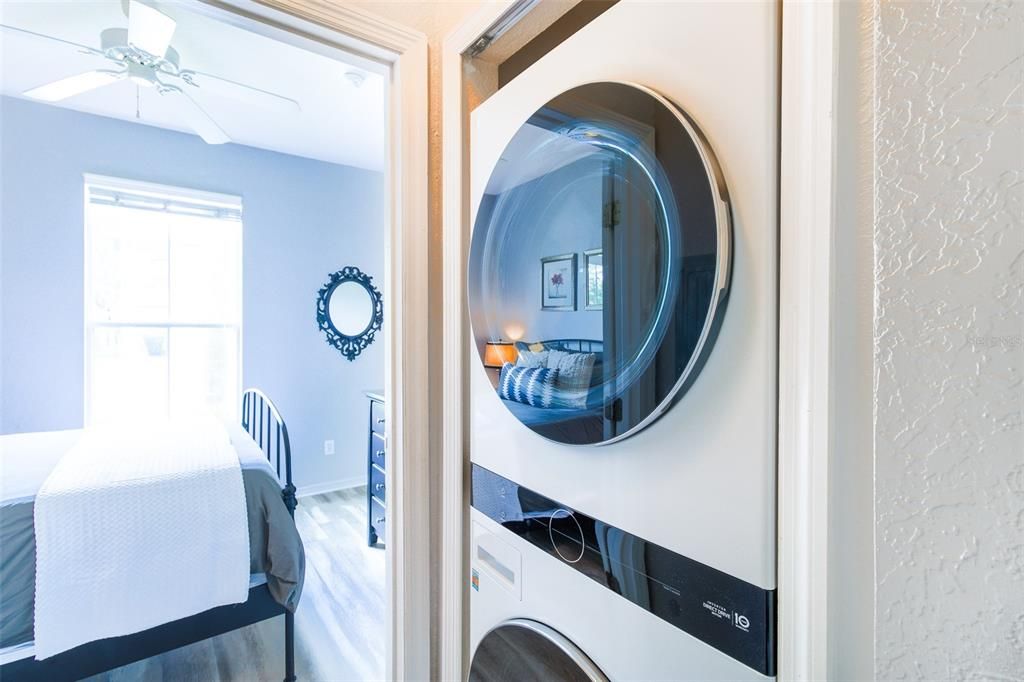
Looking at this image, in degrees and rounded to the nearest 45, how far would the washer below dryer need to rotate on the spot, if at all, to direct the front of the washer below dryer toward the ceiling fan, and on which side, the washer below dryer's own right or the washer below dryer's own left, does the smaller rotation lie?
approximately 90° to the washer below dryer's own right

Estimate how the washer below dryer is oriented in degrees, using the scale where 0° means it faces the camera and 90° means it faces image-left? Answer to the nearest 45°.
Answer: approximately 45°

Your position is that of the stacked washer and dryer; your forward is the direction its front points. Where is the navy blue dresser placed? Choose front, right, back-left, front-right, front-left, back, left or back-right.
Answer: right

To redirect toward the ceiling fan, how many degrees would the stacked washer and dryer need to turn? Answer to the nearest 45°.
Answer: approximately 90° to its right

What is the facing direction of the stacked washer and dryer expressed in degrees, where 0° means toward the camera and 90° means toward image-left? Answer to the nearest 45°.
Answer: approximately 45°

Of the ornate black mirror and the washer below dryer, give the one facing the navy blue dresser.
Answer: the ornate black mirror

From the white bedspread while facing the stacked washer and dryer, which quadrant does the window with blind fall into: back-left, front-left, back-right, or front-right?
back-left

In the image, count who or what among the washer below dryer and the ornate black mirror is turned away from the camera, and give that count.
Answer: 0

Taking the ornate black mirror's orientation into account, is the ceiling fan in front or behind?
in front

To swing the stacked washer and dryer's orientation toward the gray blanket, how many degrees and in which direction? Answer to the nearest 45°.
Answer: approximately 45° to its right

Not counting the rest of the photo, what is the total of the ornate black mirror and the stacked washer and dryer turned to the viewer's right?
0
